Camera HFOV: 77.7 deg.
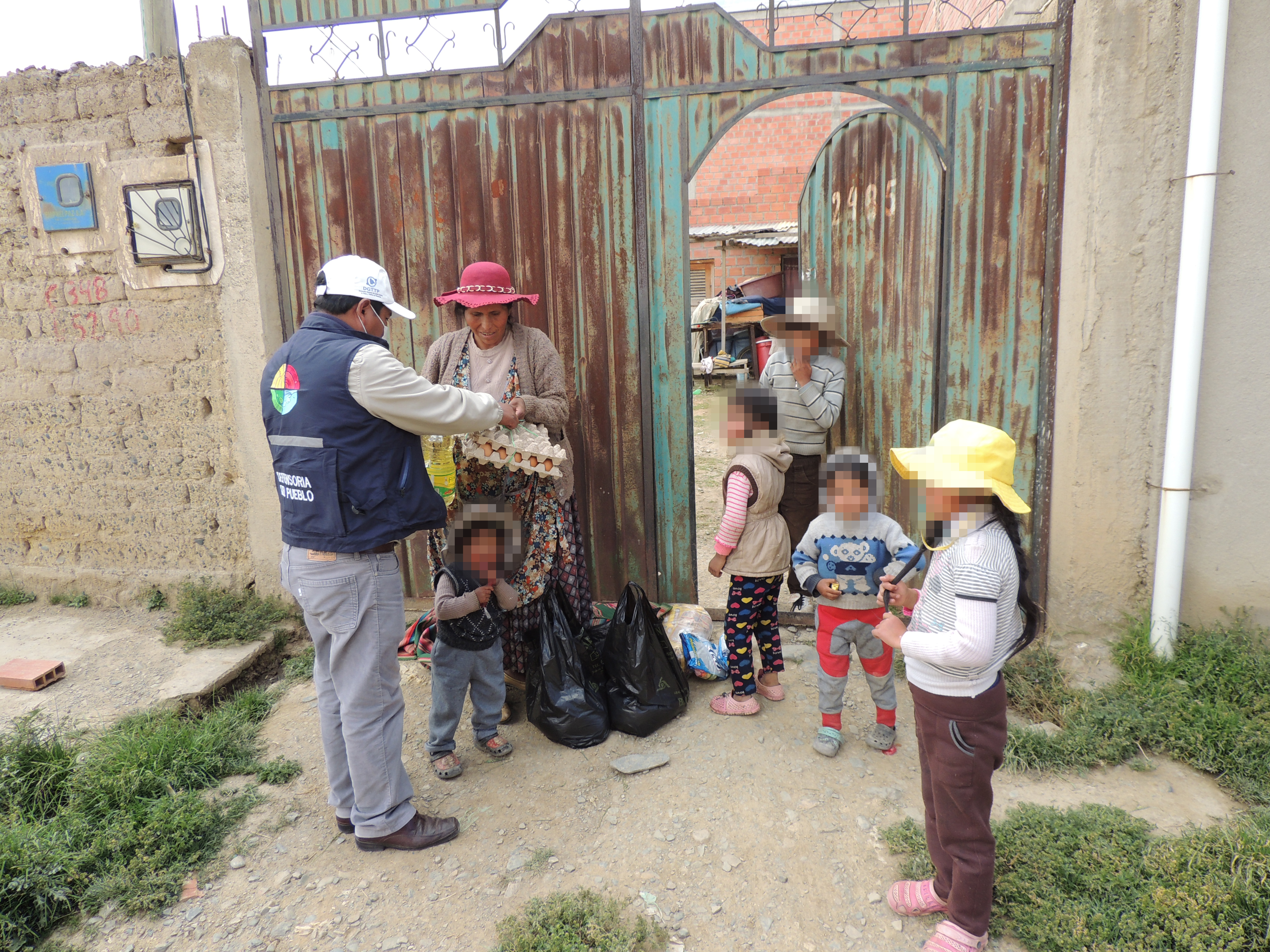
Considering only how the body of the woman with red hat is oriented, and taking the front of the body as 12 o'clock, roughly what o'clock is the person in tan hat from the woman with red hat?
The person in tan hat is roughly at 9 o'clock from the woman with red hat.

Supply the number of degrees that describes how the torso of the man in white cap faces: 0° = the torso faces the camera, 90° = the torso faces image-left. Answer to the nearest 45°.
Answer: approximately 225°

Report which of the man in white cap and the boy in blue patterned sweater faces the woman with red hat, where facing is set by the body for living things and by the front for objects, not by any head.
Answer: the man in white cap

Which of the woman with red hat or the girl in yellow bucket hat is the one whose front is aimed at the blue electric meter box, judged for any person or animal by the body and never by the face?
the girl in yellow bucket hat

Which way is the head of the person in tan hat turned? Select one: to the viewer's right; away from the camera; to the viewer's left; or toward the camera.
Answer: toward the camera

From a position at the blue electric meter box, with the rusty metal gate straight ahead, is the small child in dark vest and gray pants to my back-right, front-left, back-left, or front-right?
front-right

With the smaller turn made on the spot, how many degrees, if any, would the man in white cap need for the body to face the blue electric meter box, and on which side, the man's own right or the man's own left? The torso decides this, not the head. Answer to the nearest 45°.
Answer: approximately 90° to the man's own left

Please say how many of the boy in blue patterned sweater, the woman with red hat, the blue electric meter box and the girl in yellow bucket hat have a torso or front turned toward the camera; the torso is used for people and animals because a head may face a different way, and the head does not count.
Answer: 3

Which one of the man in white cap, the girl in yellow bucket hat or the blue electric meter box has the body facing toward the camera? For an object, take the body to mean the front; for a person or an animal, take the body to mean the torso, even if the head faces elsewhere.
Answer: the blue electric meter box

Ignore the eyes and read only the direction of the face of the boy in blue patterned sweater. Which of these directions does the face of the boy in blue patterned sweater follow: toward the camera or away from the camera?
toward the camera

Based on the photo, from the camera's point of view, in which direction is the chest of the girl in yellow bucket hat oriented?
to the viewer's left

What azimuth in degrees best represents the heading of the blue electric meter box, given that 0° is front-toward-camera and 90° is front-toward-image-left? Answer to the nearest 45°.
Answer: approximately 0°

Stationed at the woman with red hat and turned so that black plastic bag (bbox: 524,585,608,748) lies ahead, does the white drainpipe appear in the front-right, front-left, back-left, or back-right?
front-left

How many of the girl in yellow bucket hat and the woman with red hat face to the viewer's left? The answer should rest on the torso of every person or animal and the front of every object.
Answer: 1

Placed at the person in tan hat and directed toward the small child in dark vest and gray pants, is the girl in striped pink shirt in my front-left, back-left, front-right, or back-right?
front-left

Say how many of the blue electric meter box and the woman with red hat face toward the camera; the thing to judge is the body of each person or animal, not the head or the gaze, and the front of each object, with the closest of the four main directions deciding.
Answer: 2

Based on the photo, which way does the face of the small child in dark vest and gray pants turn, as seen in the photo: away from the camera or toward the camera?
toward the camera

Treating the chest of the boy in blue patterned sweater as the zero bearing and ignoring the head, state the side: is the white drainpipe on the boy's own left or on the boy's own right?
on the boy's own left

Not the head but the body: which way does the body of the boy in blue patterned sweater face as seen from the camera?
toward the camera

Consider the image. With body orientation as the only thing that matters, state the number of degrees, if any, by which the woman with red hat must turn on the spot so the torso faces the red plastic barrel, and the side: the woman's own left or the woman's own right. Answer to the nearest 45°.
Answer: approximately 135° to the woman's own left

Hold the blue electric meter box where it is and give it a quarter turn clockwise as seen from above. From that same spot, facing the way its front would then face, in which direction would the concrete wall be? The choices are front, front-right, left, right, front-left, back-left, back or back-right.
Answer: back-left

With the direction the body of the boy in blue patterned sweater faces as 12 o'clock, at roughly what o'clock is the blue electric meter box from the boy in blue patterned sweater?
The blue electric meter box is roughly at 3 o'clock from the boy in blue patterned sweater.

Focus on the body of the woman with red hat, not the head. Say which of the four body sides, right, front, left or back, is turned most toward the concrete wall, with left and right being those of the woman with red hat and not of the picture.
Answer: left
